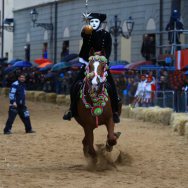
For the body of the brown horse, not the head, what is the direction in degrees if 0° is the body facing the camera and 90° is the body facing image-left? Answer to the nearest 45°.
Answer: approximately 0°

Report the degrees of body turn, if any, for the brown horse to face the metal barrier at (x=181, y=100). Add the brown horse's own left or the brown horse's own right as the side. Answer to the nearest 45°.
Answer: approximately 180°

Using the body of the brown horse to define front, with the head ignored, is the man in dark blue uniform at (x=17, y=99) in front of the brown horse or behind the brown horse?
behind

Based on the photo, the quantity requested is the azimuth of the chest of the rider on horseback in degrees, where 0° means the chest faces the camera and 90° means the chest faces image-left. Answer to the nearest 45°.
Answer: approximately 0°

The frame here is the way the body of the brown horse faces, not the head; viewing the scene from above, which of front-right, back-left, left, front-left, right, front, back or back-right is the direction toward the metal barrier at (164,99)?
back

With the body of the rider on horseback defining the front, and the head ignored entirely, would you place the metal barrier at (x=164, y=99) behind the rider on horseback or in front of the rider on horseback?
behind
